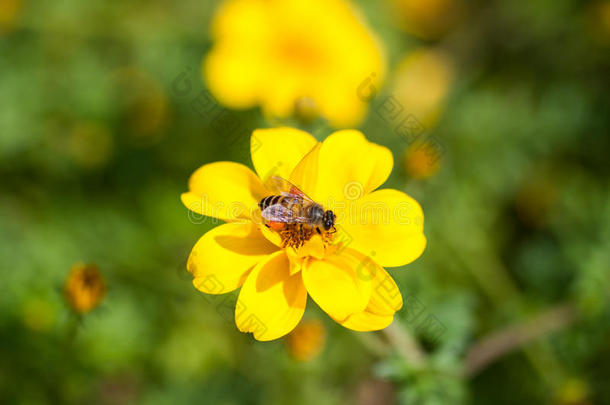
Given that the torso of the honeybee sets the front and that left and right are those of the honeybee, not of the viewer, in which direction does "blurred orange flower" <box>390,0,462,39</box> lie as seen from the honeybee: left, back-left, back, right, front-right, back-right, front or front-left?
left

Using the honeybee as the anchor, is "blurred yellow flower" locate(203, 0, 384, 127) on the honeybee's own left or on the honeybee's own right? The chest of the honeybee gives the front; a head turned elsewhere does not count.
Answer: on the honeybee's own left

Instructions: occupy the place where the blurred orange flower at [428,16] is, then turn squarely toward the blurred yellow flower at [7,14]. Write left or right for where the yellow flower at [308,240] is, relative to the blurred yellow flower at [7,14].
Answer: left

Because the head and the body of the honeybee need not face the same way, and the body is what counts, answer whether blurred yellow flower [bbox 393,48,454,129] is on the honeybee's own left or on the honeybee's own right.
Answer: on the honeybee's own left

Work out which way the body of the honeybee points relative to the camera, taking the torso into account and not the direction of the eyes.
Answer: to the viewer's right

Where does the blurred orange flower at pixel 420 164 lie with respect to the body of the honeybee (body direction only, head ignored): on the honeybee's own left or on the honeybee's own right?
on the honeybee's own left

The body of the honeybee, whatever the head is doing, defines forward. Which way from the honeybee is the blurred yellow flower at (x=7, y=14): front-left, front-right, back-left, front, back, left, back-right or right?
back-left

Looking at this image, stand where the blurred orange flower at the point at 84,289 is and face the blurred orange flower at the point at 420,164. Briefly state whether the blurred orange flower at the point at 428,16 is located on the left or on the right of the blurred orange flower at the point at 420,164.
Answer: left
